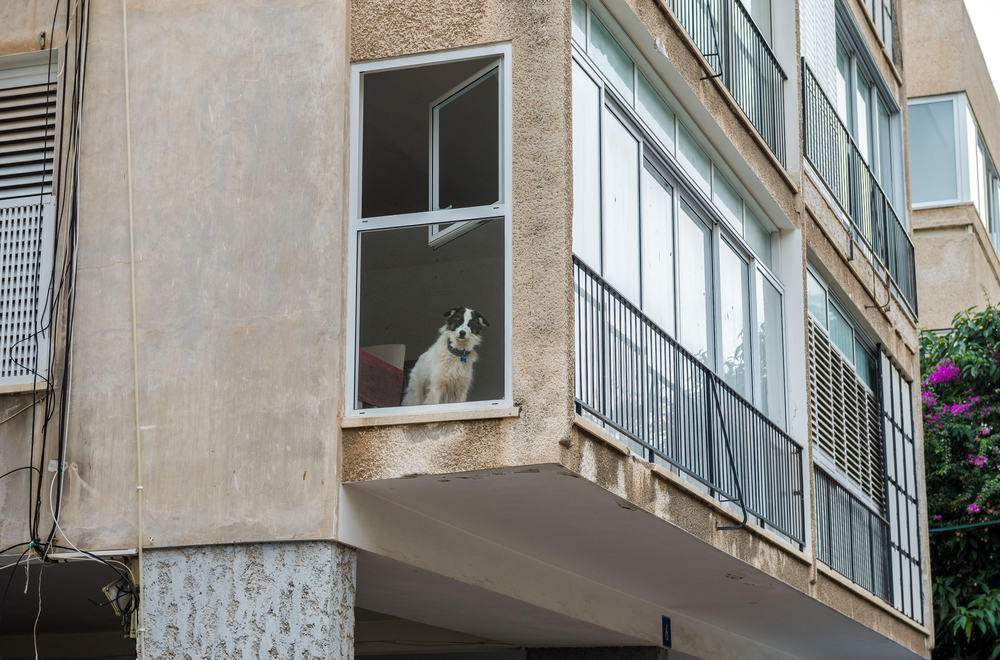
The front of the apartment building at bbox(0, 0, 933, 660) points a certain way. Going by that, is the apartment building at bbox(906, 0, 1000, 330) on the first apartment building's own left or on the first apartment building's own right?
on the first apartment building's own left

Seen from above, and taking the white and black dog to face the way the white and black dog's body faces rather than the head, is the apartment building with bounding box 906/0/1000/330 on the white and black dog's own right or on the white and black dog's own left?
on the white and black dog's own left

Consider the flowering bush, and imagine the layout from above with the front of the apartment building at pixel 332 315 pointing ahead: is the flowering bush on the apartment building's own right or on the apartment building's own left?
on the apartment building's own left

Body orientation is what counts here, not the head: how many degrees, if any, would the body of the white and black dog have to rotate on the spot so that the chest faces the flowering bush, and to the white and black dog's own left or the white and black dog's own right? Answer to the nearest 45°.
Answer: approximately 90° to the white and black dog's own left

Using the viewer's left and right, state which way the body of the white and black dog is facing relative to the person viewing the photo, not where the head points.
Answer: facing the viewer and to the right of the viewer

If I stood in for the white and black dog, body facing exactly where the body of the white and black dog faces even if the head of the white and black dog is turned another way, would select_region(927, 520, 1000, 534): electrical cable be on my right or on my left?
on my left

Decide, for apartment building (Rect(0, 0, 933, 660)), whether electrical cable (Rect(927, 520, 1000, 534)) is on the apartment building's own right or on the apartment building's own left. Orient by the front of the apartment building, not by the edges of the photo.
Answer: on the apartment building's own left
